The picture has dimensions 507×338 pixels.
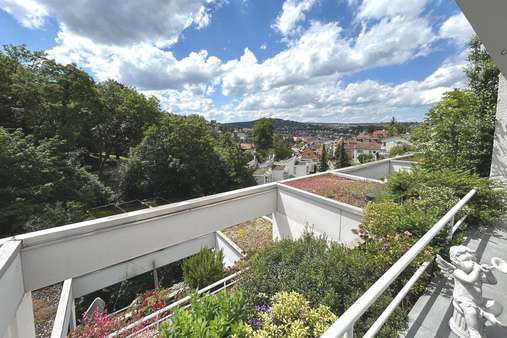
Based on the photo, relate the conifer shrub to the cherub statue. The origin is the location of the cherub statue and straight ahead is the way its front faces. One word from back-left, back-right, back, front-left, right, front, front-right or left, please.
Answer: back-right
